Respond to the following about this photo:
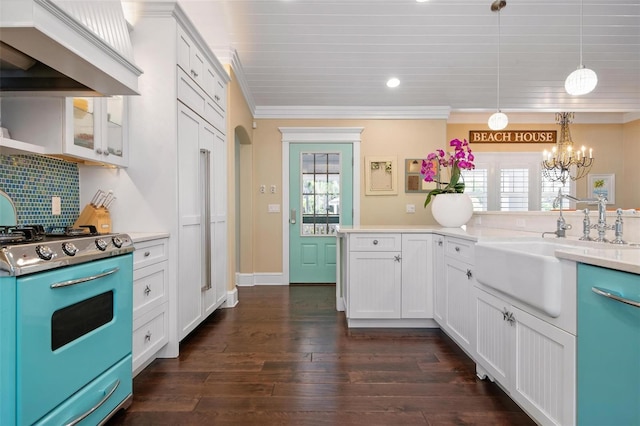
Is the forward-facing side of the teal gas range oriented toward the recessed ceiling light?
no

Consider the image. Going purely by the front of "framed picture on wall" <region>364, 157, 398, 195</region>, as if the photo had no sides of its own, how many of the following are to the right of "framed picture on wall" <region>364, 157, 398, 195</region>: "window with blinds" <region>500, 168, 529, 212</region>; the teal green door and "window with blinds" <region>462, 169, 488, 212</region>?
1

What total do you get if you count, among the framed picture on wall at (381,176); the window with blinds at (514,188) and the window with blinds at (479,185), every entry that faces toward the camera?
3

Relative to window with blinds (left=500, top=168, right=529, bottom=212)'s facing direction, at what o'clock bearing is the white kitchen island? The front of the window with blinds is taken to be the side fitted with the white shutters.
The white kitchen island is roughly at 12 o'clock from the window with blinds.

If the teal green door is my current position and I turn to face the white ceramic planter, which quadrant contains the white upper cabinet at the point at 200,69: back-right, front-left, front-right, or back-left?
front-right

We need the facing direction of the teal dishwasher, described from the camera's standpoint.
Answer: facing the viewer and to the left of the viewer

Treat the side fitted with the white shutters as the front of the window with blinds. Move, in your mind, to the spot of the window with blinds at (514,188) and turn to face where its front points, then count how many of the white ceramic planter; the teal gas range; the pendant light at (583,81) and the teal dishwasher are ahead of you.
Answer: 4

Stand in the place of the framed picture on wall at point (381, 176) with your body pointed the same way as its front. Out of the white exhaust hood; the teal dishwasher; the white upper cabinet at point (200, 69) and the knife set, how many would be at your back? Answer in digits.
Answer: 0

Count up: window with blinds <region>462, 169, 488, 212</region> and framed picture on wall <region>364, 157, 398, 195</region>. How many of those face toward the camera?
2

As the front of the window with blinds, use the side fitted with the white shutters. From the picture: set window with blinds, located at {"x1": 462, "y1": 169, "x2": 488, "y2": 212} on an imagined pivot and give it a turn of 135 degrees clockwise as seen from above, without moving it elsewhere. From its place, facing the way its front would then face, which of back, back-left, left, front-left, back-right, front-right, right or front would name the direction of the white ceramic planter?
back-left

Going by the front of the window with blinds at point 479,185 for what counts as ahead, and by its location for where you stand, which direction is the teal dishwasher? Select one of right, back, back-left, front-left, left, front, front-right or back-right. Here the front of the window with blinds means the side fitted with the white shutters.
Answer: front

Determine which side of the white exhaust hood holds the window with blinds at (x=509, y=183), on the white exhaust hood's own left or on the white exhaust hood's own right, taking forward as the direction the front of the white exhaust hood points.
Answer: on the white exhaust hood's own left

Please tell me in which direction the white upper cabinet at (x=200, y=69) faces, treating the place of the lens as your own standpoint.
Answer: facing the viewer and to the right of the viewer

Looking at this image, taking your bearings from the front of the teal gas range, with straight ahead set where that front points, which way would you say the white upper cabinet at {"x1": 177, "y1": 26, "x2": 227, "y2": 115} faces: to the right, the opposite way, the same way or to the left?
the same way

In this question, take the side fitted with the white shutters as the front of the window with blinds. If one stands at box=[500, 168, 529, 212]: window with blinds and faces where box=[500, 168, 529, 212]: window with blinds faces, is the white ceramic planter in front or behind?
in front

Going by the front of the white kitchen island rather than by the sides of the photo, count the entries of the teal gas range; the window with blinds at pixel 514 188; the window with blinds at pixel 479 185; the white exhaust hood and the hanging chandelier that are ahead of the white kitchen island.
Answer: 2

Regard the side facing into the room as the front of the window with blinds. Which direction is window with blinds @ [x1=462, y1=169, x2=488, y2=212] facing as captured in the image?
toward the camera

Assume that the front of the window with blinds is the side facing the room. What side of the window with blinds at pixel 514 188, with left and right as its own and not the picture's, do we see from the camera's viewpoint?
front

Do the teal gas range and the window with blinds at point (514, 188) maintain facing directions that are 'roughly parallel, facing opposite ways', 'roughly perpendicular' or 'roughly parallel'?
roughly perpendicular

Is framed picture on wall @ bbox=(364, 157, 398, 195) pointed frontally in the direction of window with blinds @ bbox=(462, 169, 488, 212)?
no
